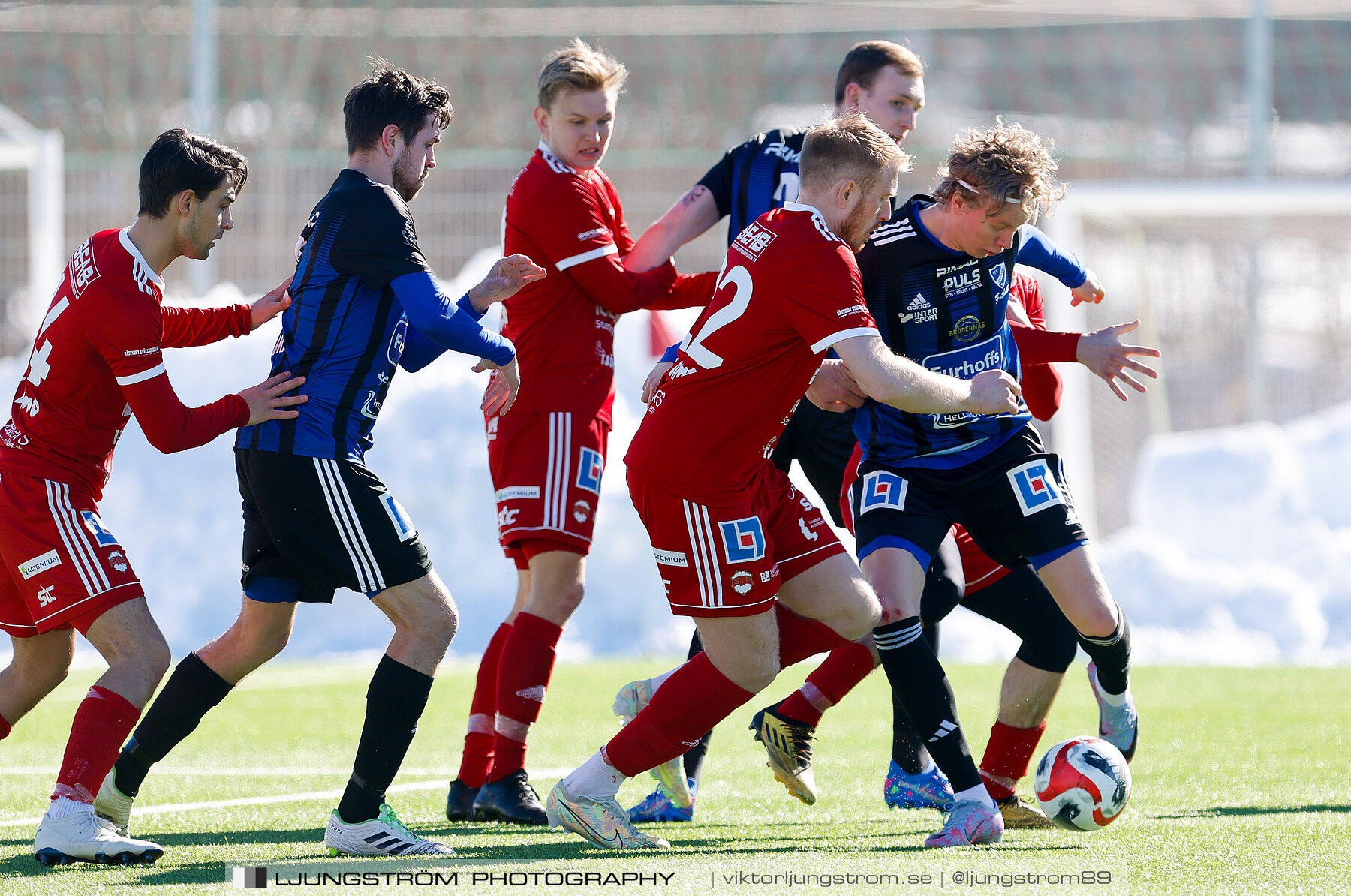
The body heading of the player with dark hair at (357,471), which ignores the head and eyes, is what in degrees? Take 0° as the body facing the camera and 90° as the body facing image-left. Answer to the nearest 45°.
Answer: approximately 270°

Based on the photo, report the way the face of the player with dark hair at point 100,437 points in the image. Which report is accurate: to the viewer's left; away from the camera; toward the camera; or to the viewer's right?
to the viewer's right

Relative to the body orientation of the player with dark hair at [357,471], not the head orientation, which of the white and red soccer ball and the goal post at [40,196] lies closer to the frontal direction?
the white and red soccer ball

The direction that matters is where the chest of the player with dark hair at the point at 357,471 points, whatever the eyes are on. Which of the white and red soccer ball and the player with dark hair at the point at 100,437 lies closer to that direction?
the white and red soccer ball

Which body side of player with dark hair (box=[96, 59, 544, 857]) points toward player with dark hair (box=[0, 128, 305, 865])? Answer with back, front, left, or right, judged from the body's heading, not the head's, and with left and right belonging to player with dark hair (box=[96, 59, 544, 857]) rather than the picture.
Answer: back

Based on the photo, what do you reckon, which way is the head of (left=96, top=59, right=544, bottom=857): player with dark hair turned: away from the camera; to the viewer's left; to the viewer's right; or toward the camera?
to the viewer's right

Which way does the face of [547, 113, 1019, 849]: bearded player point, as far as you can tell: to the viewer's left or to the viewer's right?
to the viewer's right
